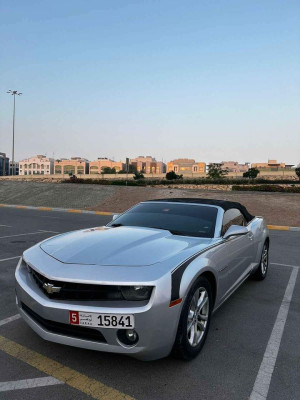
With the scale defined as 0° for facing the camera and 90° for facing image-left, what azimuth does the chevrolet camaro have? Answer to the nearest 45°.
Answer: approximately 45°
